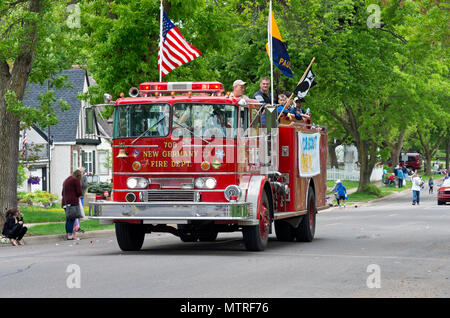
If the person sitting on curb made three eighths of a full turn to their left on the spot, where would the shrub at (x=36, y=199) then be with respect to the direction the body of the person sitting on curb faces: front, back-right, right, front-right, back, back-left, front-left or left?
front

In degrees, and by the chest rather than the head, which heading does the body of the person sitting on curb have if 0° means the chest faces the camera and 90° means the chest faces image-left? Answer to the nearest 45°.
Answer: approximately 315°
